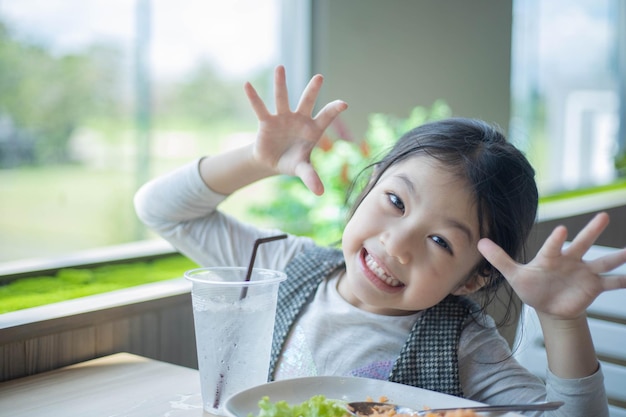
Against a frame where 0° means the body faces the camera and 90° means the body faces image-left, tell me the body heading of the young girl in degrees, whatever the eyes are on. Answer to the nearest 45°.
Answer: approximately 0°
